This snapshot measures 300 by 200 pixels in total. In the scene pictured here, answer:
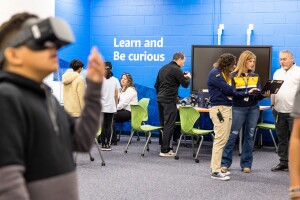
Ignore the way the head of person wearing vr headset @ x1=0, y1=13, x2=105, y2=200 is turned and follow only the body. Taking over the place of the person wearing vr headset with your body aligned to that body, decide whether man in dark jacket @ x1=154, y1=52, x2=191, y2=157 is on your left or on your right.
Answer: on your left

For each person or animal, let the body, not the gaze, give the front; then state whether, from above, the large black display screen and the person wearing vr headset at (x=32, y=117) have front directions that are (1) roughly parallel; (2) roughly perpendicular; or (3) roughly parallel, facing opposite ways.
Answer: roughly perpendicular

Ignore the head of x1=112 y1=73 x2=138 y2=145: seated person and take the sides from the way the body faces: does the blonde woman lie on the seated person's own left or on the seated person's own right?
on the seated person's own left

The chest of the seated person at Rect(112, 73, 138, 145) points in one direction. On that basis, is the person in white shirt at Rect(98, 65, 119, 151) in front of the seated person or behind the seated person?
in front

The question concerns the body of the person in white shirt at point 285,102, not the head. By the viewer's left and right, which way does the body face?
facing the viewer and to the left of the viewer

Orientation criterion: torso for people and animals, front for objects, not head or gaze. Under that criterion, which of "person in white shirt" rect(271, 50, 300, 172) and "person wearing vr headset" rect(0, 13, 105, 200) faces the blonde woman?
the person in white shirt

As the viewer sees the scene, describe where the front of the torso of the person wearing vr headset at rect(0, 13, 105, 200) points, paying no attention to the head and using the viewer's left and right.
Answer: facing the viewer and to the right of the viewer

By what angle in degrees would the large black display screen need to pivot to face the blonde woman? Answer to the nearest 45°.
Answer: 0° — it already faces them

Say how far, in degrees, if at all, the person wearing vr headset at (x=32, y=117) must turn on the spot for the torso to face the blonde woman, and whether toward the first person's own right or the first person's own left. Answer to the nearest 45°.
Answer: approximately 90° to the first person's own left

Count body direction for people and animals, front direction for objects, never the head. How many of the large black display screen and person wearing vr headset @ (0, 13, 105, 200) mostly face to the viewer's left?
0

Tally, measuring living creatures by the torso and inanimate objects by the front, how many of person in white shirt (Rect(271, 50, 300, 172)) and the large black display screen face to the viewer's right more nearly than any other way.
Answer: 0

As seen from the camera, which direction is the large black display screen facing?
toward the camera

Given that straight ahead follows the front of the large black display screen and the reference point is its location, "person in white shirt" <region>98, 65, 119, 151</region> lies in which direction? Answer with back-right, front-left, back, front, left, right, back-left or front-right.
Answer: front-right
